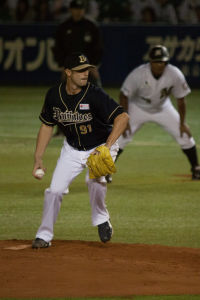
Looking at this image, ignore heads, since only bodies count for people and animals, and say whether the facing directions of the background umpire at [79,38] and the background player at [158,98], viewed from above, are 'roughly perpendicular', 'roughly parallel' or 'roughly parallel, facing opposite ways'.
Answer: roughly parallel

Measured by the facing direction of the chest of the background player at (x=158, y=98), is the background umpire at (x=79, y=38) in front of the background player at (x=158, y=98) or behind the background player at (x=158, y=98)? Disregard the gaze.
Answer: behind

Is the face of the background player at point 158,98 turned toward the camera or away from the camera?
toward the camera

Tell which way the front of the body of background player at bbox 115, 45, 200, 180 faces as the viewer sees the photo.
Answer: toward the camera

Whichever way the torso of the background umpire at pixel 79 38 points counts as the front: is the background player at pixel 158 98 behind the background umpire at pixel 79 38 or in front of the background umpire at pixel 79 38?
in front

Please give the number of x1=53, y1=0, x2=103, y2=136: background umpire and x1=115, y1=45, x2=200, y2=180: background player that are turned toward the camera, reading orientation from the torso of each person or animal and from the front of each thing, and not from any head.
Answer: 2

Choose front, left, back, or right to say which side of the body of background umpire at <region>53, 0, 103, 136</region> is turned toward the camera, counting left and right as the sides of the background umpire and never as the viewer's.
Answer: front
